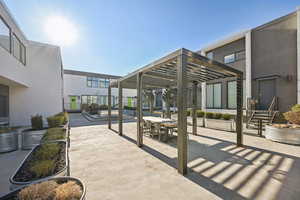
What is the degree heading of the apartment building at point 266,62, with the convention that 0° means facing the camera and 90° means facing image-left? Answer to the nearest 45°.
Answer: approximately 45°

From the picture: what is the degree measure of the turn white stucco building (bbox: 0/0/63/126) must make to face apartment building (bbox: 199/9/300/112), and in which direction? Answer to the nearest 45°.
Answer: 0° — it already faces it

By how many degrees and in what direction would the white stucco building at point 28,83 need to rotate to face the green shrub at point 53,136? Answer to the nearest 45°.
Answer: approximately 45° to its right

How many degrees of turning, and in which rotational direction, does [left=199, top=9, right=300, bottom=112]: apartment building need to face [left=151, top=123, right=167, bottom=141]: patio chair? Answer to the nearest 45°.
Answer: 0° — it already faces it

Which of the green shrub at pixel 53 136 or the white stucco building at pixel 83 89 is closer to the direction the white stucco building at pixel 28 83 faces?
the green shrub

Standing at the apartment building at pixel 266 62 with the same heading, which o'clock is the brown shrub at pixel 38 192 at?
The brown shrub is roughly at 11 o'clock from the apartment building.

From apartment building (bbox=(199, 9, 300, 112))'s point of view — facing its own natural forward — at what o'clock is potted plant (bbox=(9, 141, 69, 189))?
The potted plant is roughly at 11 o'clock from the apartment building.
